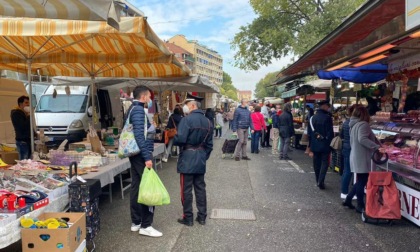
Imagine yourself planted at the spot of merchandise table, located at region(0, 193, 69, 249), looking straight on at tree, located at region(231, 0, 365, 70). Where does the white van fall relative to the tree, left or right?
left

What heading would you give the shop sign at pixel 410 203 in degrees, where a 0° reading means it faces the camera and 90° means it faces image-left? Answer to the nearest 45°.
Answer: approximately 45°

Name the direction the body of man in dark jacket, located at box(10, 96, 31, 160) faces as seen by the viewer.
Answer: to the viewer's right

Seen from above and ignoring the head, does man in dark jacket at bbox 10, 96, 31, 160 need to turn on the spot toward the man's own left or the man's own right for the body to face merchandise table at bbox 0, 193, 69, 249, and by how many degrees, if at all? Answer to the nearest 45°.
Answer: approximately 90° to the man's own right

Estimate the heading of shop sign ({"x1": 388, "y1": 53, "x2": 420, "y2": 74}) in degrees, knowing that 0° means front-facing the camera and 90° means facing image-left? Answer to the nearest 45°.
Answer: approximately 45°

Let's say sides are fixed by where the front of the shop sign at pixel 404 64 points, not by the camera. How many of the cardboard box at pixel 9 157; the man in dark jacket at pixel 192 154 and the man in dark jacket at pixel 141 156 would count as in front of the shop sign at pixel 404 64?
3
